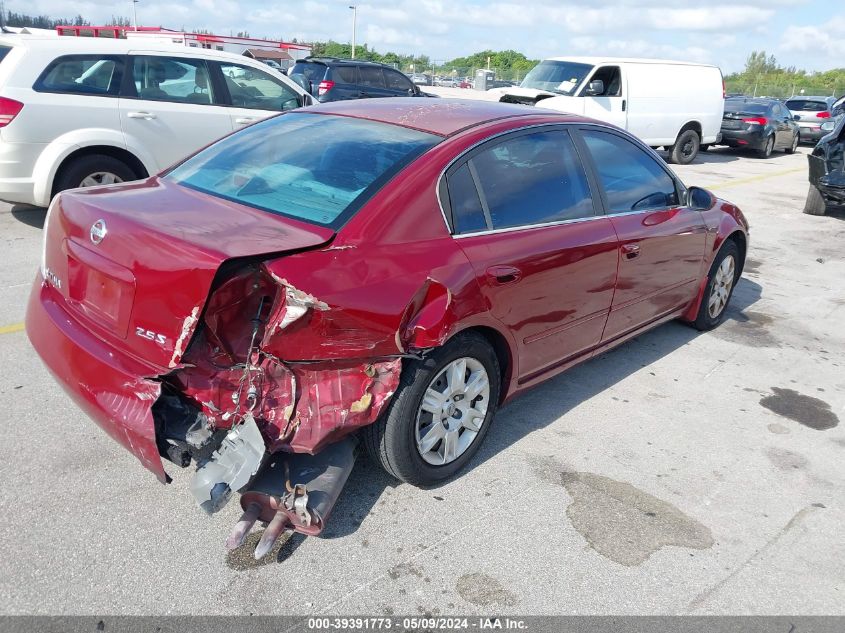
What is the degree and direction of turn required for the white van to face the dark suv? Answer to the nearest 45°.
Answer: approximately 45° to its right

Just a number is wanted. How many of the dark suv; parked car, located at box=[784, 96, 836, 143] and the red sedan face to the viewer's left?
0

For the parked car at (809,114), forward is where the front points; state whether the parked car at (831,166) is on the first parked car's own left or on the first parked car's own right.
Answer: on the first parked car's own right

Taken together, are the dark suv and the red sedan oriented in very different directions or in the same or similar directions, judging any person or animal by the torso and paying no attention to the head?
same or similar directions

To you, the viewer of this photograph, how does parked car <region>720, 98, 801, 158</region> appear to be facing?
facing away from the viewer and to the right of the viewer

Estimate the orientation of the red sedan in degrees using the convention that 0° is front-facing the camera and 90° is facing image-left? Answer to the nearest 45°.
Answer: approximately 225°

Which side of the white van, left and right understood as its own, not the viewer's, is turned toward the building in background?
right

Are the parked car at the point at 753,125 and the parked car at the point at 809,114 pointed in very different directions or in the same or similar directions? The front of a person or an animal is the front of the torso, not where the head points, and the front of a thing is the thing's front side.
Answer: same or similar directions

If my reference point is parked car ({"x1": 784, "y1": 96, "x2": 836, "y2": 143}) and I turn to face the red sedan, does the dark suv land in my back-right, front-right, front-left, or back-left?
front-right

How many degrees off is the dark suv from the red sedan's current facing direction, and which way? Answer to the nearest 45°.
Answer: approximately 45° to its left

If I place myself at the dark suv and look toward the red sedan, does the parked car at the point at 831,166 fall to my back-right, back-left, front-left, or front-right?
front-left

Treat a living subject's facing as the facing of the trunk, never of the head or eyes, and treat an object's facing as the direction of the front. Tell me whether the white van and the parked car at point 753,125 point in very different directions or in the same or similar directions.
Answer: very different directions

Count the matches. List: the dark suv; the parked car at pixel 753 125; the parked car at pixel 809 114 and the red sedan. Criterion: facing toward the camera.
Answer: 0
